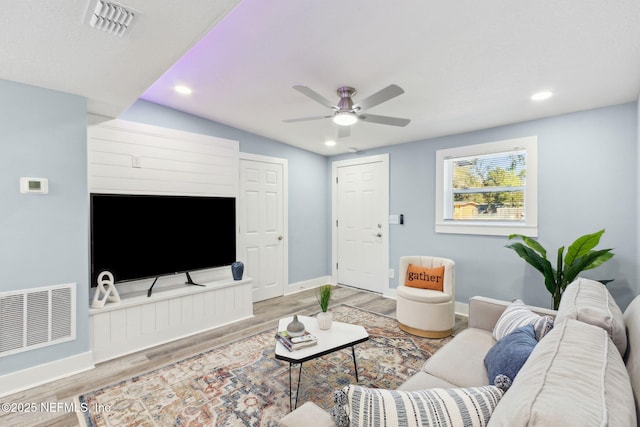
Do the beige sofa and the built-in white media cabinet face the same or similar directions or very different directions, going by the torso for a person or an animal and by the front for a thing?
very different directions

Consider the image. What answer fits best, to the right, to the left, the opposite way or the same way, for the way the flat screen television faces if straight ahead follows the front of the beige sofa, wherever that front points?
the opposite way

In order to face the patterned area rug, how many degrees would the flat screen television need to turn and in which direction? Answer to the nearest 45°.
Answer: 0° — it already faces it

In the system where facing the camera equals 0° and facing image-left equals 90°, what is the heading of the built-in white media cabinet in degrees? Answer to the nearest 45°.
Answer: approximately 315°

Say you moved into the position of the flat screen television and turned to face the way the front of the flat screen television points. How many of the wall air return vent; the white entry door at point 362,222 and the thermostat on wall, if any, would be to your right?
2

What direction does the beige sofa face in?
to the viewer's left

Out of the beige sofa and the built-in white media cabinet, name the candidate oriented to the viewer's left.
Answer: the beige sofa

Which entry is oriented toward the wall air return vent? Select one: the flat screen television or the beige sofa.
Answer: the beige sofa

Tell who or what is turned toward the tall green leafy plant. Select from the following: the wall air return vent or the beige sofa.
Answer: the wall air return vent

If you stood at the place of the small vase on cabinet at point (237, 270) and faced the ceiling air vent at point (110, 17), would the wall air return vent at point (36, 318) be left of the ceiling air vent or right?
right

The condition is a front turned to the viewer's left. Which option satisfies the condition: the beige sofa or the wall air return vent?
the beige sofa

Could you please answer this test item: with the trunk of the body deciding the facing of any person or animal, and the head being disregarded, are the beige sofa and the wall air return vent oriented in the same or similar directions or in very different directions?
very different directions
